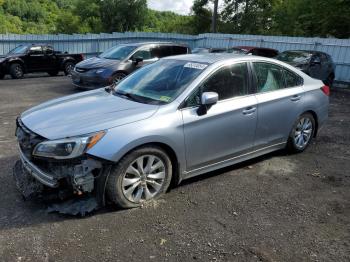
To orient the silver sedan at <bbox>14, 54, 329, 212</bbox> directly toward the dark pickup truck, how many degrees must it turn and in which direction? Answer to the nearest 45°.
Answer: approximately 90° to its right

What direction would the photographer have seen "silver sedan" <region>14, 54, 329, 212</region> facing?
facing the viewer and to the left of the viewer

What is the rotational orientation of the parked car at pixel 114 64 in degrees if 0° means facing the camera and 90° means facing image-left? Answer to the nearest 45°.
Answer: approximately 45°

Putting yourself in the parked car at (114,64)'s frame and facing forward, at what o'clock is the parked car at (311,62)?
the parked car at (311,62) is roughly at 7 o'clock from the parked car at (114,64).

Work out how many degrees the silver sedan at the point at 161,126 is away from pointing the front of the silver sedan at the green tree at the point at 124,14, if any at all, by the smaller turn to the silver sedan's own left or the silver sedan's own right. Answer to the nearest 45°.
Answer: approximately 135° to the silver sedan's own right

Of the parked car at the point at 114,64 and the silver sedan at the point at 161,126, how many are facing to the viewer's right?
0

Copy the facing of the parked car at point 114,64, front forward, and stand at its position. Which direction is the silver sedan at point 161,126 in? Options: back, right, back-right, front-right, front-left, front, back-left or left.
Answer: front-left

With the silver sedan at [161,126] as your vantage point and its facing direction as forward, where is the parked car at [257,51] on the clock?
The parked car is roughly at 5 o'clock from the silver sedan.
